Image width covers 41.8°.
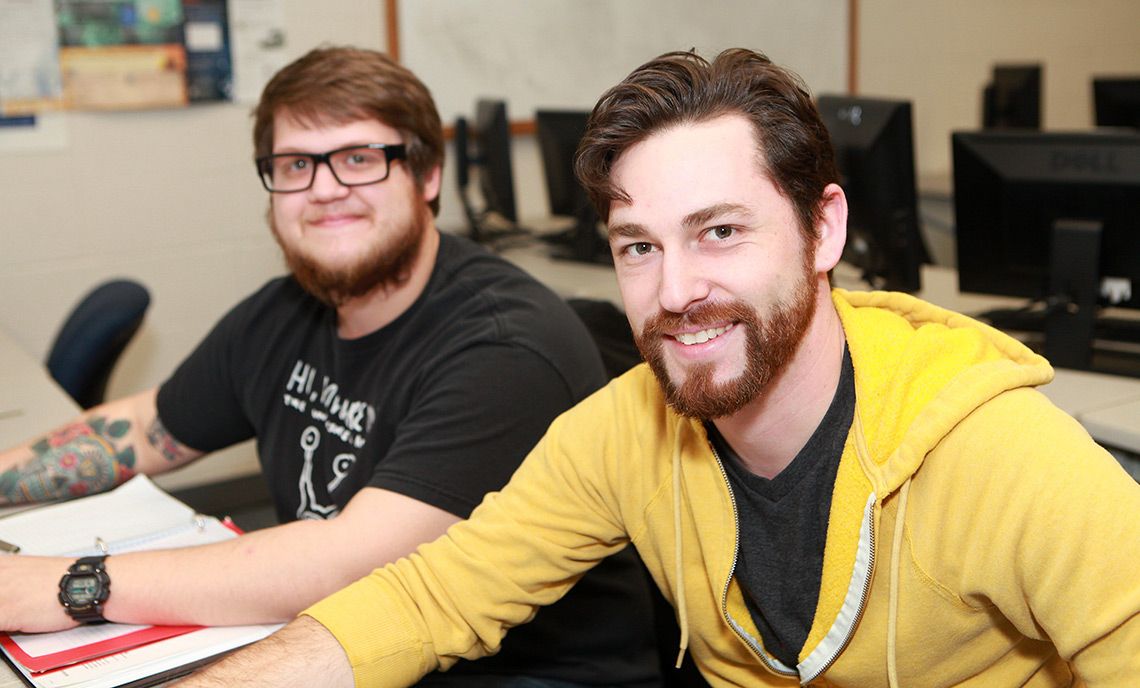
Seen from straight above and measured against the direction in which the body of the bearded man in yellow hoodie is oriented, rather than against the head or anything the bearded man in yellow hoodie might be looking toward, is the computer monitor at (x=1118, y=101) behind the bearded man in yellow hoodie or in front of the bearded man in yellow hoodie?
behind

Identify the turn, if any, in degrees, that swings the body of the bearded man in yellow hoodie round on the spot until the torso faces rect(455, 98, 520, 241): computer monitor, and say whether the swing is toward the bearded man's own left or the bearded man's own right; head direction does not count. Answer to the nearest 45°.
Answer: approximately 135° to the bearded man's own right

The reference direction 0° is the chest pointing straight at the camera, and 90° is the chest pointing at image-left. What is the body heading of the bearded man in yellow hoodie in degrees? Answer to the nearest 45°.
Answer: approximately 45°

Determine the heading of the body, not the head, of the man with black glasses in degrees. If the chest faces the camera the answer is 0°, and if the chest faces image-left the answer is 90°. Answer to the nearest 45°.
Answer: approximately 45°

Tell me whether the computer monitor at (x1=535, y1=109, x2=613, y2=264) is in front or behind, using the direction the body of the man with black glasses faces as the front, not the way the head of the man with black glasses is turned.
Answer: behind

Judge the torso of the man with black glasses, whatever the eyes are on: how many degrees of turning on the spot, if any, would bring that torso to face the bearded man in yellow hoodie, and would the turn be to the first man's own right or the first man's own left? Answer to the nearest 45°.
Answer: approximately 90° to the first man's own left

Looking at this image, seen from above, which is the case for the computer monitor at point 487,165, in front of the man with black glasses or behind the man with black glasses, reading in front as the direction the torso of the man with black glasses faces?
behind
